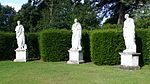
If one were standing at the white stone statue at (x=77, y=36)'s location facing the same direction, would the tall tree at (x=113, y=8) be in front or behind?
behind

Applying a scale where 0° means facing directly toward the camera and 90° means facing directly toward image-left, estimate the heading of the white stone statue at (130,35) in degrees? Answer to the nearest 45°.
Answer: approximately 45°

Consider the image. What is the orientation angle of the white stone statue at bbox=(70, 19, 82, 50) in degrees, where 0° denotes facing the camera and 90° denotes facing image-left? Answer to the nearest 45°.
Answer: approximately 0°

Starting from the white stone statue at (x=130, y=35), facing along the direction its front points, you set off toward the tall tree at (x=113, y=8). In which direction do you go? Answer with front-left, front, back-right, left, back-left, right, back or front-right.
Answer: back-right
